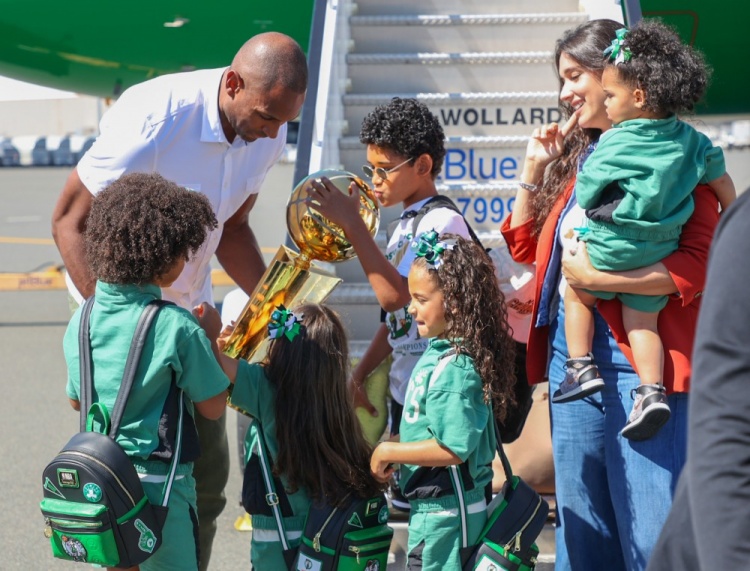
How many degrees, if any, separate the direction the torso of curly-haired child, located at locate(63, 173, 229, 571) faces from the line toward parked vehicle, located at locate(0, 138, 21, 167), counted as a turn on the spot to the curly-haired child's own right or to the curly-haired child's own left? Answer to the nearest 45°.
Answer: approximately 45° to the curly-haired child's own left

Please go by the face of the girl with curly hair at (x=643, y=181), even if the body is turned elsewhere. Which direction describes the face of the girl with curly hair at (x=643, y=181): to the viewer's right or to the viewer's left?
to the viewer's left

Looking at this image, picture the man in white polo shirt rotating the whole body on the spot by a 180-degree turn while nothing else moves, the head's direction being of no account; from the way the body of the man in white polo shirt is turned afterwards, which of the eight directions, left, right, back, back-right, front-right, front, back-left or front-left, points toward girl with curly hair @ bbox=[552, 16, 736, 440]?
back

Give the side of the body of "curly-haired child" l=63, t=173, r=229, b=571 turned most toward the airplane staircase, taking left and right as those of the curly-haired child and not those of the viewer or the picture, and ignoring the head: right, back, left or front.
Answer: front

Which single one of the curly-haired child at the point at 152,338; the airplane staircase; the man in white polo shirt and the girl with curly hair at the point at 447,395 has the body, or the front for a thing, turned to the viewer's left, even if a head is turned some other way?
the girl with curly hair

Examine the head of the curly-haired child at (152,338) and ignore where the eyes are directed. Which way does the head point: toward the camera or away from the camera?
away from the camera

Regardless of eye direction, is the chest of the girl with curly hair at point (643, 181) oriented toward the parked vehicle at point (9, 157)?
yes

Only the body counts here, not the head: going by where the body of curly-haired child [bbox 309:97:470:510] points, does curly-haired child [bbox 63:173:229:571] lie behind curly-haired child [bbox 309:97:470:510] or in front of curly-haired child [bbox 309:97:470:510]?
in front

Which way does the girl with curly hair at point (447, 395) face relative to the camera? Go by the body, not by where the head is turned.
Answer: to the viewer's left

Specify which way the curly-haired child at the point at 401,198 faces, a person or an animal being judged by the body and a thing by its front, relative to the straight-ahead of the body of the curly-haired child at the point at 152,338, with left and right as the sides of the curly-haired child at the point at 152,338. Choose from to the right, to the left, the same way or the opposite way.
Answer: the opposite way

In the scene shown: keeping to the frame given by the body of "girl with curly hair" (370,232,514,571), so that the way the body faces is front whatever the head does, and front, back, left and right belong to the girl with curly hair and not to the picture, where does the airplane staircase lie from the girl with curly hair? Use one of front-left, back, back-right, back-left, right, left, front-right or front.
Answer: right

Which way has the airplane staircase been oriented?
toward the camera

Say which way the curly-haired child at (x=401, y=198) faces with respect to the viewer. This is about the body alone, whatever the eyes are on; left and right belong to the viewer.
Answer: facing the viewer and to the left of the viewer

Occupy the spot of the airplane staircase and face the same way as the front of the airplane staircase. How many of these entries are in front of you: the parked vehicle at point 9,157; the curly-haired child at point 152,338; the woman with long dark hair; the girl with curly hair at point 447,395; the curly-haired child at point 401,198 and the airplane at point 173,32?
4

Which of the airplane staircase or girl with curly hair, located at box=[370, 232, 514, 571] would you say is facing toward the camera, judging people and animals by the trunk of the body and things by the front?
the airplane staircase
